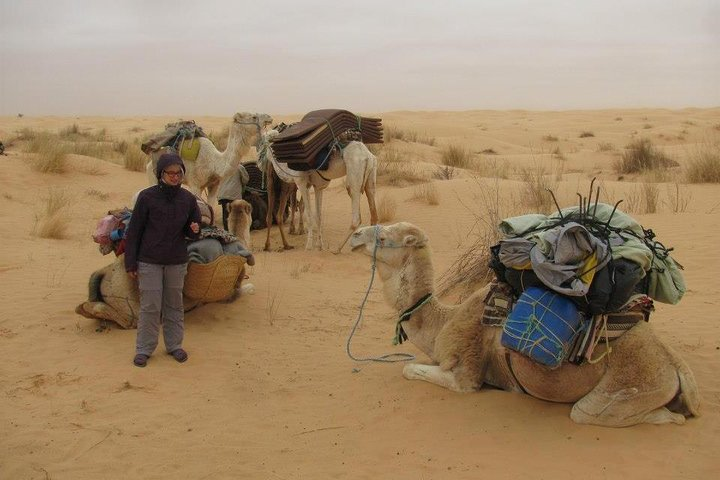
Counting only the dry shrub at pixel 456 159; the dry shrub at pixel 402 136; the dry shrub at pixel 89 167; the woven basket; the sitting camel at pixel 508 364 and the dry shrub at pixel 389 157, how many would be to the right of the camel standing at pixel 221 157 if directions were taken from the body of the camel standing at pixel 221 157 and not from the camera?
2

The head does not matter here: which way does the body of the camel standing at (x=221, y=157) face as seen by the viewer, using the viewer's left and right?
facing to the right of the viewer

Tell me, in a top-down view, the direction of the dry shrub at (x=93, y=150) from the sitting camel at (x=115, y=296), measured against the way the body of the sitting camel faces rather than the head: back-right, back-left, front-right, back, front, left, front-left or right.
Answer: front-left

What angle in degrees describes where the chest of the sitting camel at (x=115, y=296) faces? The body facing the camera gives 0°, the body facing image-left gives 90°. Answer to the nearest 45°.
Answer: approximately 225°

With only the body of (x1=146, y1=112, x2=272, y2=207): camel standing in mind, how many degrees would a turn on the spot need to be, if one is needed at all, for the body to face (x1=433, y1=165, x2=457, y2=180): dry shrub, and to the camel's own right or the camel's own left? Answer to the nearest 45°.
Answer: approximately 45° to the camel's own left

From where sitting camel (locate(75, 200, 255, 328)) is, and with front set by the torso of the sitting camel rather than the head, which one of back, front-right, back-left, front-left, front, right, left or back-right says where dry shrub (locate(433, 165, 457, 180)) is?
front

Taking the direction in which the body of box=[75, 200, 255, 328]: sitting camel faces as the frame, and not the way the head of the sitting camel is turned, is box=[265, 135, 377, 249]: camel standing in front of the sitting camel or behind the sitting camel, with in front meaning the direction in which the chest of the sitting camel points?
in front

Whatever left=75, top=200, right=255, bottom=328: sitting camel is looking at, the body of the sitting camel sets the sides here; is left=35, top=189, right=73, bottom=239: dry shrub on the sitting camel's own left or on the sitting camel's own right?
on the sitting camel's own left

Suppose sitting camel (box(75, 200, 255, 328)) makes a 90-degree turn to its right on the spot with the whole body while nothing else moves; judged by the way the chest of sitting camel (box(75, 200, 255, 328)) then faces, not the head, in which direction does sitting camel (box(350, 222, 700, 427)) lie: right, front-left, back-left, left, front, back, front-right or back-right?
front

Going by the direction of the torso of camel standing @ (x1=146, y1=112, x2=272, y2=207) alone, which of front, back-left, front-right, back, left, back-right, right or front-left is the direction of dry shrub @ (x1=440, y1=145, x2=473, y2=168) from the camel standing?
front-left

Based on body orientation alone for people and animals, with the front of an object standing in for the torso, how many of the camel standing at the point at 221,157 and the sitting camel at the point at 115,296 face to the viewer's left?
0

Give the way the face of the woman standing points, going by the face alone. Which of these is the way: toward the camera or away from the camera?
toward the camera

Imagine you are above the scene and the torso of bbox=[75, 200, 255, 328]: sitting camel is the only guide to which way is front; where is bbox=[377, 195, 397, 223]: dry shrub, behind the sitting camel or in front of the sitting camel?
in front
